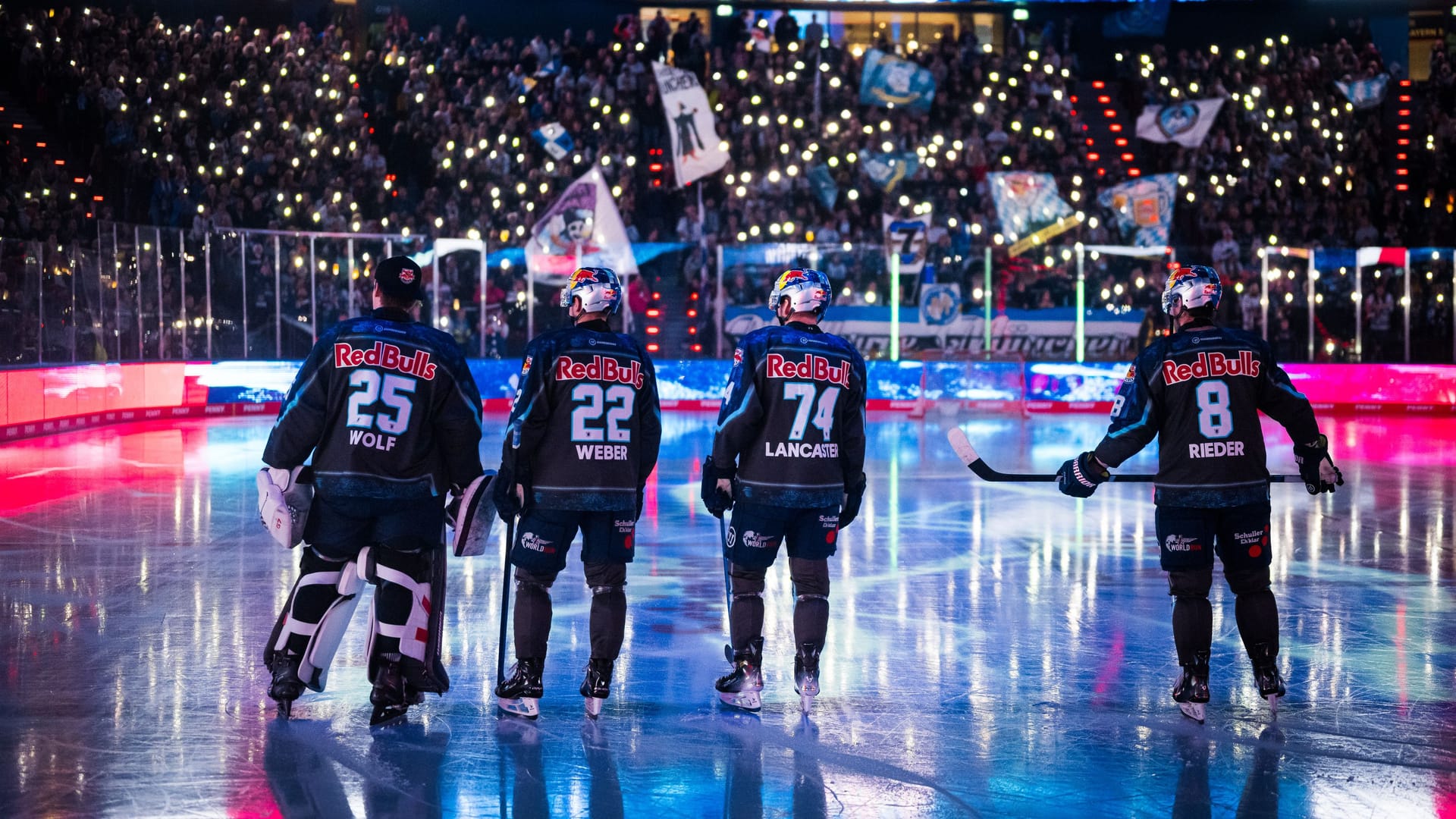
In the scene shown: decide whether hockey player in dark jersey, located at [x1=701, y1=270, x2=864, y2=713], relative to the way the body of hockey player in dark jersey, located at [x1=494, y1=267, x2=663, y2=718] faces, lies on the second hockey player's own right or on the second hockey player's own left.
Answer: on the second hockey player's own right

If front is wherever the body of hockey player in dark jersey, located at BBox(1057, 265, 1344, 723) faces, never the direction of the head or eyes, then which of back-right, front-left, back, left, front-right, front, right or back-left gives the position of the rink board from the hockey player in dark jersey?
front

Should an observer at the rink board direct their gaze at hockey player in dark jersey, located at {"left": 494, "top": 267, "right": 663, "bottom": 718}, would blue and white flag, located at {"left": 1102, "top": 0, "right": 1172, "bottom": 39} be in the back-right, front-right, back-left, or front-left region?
back-left

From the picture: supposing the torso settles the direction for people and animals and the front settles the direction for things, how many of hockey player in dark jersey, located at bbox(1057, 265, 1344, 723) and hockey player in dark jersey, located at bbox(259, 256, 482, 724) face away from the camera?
2

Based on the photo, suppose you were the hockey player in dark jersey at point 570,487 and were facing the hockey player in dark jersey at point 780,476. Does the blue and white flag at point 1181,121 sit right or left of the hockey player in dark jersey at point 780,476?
left

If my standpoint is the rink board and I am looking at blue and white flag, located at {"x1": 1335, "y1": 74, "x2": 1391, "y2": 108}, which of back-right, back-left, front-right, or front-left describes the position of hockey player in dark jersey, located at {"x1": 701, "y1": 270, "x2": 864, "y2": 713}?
back-right

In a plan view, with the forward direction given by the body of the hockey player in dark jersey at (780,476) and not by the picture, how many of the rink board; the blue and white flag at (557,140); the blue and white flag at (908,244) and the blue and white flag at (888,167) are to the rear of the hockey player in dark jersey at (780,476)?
0

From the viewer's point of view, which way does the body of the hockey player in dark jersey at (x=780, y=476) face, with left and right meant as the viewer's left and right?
facing away from the viewer and to the left of the viewer

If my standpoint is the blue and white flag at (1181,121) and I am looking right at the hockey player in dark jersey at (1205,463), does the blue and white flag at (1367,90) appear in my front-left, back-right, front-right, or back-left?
back-left

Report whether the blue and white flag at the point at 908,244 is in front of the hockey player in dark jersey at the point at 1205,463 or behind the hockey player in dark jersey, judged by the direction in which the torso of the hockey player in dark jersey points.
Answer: in front

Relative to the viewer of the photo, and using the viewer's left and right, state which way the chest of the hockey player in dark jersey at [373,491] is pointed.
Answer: facing away from the viewer

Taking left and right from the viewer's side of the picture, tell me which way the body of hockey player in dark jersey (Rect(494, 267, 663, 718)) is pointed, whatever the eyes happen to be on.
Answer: facing away from the viewer and to the left of the viewer

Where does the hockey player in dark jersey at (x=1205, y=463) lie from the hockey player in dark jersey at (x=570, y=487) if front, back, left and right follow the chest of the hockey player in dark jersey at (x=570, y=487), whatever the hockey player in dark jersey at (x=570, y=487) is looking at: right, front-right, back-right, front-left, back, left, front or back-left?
back-right

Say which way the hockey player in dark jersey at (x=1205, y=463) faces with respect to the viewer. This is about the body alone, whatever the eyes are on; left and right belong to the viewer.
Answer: facing away from the viewer

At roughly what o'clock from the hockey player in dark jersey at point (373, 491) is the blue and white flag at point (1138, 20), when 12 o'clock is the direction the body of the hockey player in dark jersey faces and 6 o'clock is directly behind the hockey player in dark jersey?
The blue and white flag is roughly at 1 o'clock from the hockey player in dark jersey.

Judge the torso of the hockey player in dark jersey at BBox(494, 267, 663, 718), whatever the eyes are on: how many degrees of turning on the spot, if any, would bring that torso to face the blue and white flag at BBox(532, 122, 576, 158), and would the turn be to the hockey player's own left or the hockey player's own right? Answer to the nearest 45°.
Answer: approximately 45° to the hockey player's own right

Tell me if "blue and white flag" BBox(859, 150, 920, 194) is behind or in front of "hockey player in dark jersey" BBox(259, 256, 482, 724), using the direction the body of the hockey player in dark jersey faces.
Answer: in front
